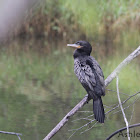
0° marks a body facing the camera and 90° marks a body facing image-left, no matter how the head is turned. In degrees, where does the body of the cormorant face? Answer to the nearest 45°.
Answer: approximately 135°
